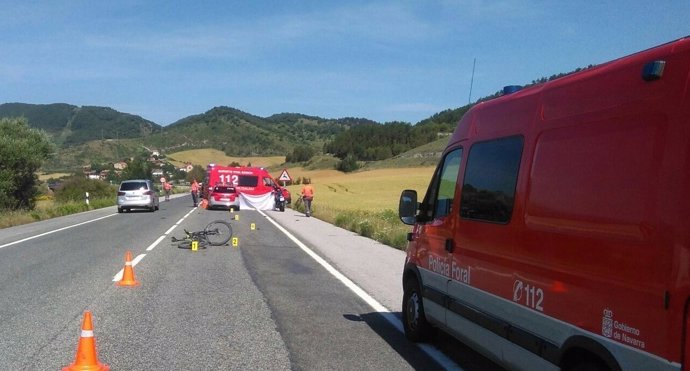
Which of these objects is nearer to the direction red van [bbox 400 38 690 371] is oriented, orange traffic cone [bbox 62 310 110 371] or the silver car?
the silver car

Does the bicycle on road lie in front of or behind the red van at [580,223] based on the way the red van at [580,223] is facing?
in front

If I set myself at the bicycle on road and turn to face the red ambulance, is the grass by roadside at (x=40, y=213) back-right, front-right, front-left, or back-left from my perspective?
front-left

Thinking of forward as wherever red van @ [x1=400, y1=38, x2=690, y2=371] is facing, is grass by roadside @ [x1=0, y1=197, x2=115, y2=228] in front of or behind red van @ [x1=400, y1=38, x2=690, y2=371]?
in front

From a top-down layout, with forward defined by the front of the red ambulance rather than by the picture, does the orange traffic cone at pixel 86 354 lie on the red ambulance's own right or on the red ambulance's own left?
on the red ambulance's own right

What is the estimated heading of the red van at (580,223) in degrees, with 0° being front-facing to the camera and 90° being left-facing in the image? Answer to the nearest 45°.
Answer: approximately 135°
